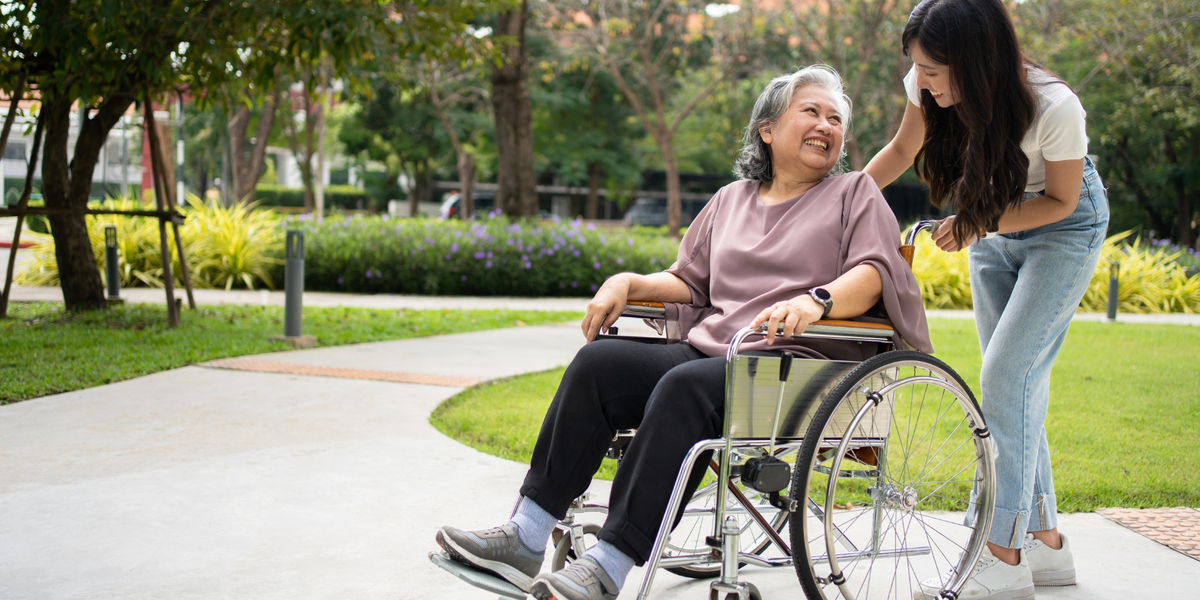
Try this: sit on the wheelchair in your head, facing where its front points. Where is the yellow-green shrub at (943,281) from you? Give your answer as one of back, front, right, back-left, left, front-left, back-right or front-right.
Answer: back-right

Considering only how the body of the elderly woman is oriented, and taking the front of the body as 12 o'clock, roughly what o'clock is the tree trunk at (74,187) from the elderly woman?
The tree trunk is roughly at 3 o'clock from the elderly woman.

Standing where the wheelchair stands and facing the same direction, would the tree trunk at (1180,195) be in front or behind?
behind

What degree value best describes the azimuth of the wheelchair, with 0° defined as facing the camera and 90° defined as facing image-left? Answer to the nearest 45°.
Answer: approximately 45°

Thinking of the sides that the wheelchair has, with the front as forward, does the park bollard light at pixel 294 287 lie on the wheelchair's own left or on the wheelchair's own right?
on the wheelchair's own right

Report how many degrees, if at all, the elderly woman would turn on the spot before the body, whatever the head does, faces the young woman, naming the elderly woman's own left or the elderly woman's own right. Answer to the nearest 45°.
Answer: approximately 135° to the elderly woman's own left

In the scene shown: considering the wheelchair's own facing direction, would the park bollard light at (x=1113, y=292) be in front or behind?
behind

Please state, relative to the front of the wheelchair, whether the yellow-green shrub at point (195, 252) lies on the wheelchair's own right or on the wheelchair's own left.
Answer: on the wheelchair's own right

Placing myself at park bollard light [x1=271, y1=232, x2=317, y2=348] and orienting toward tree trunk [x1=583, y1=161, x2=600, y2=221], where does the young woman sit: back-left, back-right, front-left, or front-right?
back-right

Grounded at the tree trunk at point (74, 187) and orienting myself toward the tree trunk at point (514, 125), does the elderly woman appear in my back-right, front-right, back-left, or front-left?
back-right

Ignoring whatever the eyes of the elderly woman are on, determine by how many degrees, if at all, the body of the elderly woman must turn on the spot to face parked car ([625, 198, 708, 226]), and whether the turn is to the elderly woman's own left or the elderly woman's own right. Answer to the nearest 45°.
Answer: approximately 135° to the elderly woman's own right

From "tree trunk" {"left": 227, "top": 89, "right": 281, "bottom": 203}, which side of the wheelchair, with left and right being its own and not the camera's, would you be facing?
right
